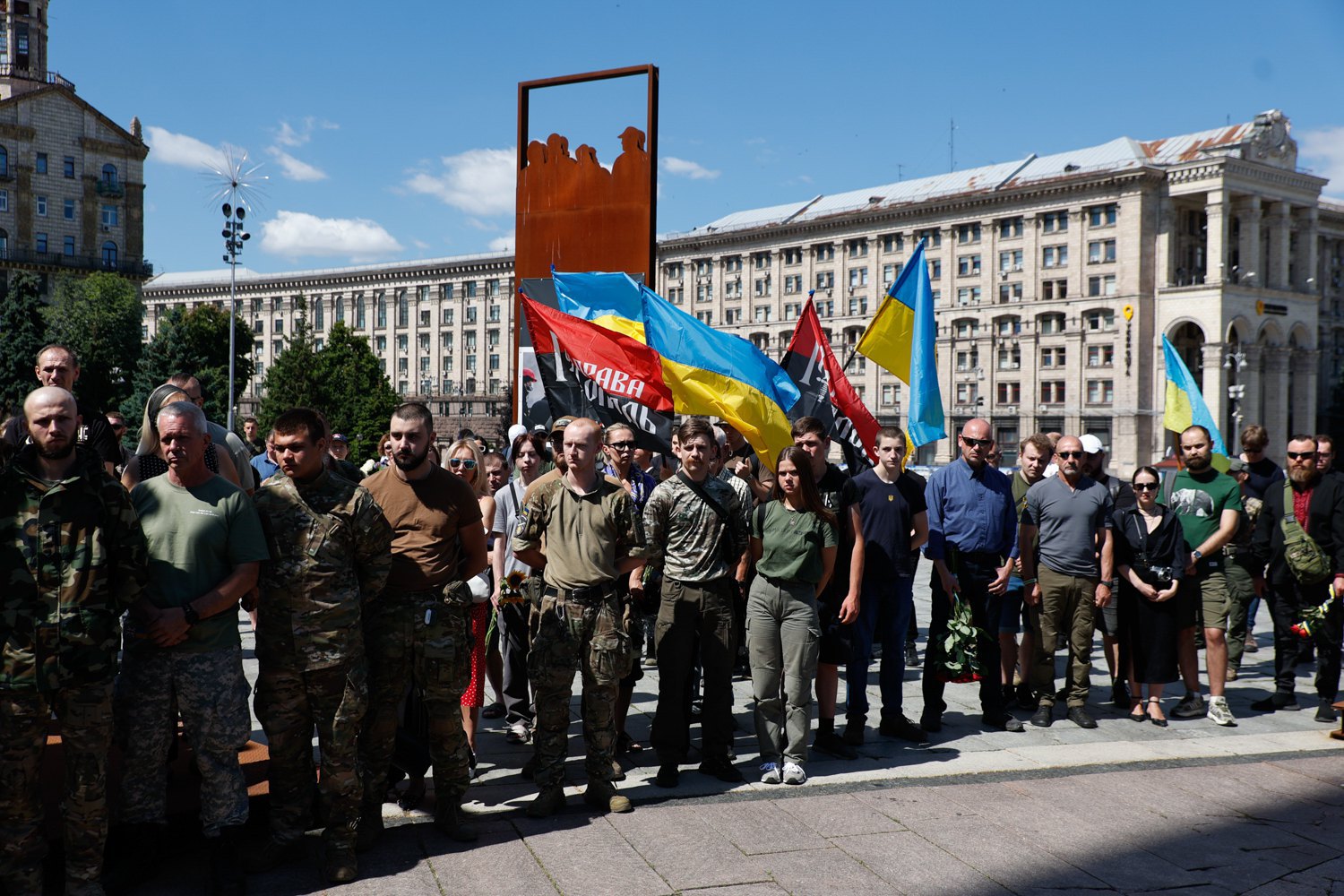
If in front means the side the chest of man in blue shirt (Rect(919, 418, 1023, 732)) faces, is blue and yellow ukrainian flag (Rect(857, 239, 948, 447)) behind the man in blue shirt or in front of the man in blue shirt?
behind

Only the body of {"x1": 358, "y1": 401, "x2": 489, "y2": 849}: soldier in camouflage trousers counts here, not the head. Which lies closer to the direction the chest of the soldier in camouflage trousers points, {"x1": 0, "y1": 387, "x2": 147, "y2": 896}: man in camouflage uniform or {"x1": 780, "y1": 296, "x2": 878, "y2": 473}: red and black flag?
the man in camouflage uniform

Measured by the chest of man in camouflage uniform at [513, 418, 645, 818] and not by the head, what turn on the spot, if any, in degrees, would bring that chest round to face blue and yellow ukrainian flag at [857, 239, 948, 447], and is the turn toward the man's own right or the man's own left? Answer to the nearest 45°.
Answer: approximately 135° to the man's own left

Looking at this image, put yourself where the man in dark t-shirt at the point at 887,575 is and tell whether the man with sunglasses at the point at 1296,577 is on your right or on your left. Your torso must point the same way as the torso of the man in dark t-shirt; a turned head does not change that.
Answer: on your left

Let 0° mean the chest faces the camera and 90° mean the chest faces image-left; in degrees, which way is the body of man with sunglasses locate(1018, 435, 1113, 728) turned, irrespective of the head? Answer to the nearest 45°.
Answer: approximately 0°
